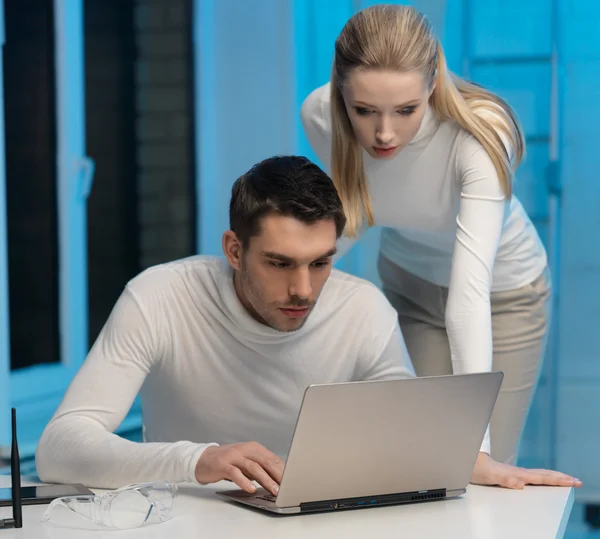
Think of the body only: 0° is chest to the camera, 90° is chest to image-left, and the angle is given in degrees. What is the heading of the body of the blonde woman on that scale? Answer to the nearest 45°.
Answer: approximately 45°

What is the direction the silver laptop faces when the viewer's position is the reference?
facing away from the viewer and to the left of the viewer

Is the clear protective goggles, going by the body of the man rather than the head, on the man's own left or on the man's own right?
on the man's own right

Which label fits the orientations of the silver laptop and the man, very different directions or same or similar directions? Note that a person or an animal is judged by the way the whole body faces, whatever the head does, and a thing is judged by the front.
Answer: very different directions

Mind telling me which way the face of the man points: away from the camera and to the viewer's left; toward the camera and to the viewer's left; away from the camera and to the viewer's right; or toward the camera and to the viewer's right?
toward the camera and to the viewer's right

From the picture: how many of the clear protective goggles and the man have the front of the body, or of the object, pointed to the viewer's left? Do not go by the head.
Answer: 0

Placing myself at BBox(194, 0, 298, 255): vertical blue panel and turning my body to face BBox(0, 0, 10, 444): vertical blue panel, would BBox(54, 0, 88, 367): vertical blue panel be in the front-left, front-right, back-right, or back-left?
front-right

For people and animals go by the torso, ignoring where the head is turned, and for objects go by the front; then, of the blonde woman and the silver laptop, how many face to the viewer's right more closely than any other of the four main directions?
0

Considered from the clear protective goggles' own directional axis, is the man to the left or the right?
on its left

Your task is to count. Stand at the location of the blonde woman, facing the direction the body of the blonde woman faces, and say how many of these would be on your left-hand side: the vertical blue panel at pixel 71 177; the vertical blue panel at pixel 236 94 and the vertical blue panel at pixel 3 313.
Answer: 0

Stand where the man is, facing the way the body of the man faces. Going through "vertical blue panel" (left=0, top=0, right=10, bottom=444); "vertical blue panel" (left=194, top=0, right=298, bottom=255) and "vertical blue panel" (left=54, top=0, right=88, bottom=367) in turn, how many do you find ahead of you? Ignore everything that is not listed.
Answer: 0

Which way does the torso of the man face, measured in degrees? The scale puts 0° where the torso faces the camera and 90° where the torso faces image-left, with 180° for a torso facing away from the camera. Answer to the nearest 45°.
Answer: approximately 315°

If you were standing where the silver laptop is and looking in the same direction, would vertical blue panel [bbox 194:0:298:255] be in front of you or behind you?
in front

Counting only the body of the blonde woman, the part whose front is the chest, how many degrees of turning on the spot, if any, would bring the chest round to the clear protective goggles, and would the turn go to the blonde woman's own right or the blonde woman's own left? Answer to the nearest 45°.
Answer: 0° — they already face it

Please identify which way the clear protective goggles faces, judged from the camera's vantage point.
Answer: facing the viewer and to the right of the viewer
